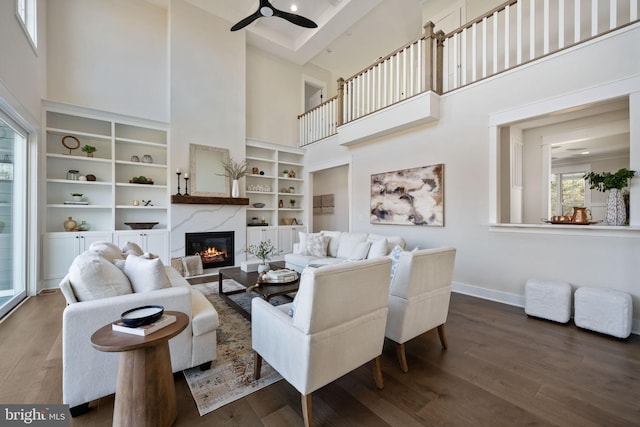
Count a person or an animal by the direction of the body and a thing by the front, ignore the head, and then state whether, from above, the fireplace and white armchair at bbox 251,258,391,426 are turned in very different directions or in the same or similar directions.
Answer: very different directions

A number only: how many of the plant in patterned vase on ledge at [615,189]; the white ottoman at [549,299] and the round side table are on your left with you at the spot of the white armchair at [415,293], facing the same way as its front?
1

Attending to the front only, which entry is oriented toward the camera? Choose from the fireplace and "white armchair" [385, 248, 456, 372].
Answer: the fireplace

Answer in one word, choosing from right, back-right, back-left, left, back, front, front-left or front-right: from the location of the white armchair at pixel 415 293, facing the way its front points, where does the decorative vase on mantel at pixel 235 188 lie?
front

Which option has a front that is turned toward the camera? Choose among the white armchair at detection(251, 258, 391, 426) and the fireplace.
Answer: the fireplace

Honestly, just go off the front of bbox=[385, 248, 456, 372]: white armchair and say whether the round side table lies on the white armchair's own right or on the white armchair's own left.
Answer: on the white armchair's own left

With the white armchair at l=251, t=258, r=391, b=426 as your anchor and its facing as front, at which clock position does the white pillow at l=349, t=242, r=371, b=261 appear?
The white pillow is roughly at 2 o'clock from the white armchair.

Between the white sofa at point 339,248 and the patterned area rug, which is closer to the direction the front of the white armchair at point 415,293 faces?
the white sofa

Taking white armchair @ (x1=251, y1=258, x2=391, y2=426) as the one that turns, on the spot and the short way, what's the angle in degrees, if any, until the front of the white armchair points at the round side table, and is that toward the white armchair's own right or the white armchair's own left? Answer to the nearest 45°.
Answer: approximately 45° to the white armchair's own left

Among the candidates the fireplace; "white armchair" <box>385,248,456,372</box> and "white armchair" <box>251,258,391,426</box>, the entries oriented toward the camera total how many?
1

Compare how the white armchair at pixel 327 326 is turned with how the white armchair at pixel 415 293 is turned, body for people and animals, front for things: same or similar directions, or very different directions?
same or similar directions

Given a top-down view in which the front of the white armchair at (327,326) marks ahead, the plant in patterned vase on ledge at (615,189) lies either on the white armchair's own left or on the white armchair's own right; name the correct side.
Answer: on the white armchair's own right

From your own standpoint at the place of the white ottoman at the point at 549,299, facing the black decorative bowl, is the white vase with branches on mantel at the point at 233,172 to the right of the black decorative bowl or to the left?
right

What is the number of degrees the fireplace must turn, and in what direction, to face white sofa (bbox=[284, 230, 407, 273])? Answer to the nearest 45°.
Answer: approximately 45° to its left

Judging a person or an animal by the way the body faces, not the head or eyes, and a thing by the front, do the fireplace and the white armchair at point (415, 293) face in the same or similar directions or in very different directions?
very different directions

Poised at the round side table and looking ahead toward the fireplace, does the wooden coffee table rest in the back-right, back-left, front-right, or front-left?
front-right

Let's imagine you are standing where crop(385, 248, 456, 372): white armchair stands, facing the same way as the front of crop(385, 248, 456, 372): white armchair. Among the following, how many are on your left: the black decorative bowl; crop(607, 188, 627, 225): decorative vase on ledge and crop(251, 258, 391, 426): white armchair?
2

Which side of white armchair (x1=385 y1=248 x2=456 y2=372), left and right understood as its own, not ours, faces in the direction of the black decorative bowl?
left

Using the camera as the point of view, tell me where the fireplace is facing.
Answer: facing the viewer
